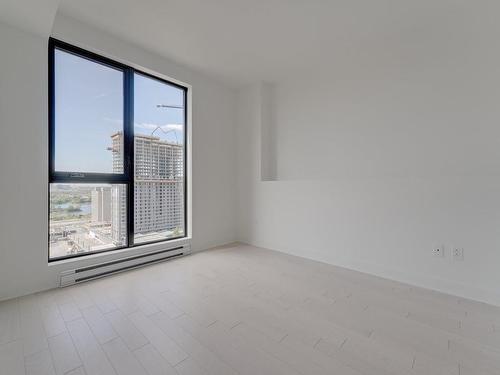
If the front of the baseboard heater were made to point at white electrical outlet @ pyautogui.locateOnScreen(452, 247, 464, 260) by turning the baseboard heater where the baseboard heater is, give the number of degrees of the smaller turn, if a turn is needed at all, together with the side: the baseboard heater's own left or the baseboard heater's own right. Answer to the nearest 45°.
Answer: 0° — it already faces it

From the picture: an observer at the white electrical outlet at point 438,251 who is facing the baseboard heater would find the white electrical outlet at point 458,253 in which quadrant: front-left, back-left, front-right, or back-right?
back-left

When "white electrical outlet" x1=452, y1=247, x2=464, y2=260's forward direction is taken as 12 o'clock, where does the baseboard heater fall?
The baseboard heater is roughly at 2 o'clock from the white electrical outlet.

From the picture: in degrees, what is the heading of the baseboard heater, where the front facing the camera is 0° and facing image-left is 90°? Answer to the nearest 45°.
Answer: approximately 315°

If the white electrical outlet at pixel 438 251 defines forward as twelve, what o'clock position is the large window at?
The large window is roughly at 2 o'clock from the white electrical outlet.

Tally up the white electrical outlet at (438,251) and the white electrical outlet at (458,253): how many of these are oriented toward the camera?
2

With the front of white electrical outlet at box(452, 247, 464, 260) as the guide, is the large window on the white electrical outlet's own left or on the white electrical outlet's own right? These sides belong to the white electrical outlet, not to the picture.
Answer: on the white electrical outlet's own right

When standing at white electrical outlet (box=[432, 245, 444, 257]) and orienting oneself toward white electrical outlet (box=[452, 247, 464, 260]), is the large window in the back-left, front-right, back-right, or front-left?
back-right

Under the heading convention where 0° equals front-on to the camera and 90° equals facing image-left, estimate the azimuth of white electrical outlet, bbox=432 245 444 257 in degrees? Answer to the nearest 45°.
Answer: approximately 0°
